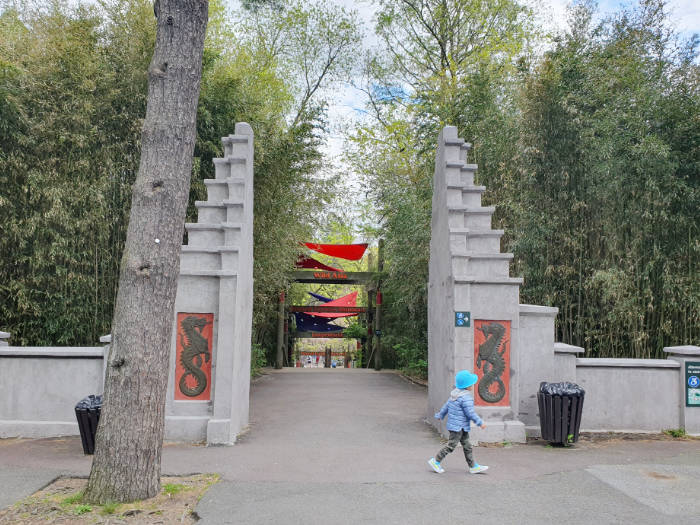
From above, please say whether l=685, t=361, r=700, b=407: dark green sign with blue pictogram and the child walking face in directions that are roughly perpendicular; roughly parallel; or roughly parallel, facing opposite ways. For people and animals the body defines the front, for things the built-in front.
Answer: roughly perpendicular

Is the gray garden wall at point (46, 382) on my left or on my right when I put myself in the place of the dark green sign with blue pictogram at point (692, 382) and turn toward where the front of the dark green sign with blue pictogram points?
on my right

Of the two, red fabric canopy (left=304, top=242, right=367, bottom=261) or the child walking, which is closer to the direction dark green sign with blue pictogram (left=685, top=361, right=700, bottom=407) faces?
the child walking

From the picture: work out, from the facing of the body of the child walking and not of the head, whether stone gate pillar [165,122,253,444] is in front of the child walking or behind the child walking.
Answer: behind

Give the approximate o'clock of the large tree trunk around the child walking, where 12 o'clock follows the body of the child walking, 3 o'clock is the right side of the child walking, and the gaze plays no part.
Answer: The large tree trunk is roughly at 5 o'clock from the child walking.

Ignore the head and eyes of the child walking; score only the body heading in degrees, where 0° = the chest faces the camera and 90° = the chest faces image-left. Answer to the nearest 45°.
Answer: approximately 270°

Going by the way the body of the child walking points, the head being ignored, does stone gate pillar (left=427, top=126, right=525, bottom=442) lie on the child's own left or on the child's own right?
on the child's own left

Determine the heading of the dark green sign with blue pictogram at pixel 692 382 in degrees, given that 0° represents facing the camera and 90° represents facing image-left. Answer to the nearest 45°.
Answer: approximately 0°

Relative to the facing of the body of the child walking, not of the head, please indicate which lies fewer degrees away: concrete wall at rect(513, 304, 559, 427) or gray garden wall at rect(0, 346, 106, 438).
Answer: the concrete wall

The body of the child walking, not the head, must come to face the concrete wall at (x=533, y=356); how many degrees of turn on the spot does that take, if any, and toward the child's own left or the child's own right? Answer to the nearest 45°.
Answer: approximately 45° to the child's own left

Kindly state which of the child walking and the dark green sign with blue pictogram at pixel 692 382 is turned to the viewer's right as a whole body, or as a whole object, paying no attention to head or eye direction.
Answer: the child walking

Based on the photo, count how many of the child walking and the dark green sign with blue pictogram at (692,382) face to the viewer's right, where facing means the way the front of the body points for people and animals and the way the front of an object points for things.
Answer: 1

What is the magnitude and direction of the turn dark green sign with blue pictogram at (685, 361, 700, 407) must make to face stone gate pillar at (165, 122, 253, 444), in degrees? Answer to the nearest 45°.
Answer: approximately 45° to its right

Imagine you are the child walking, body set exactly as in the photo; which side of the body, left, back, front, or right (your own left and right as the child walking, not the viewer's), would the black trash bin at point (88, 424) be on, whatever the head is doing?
back
